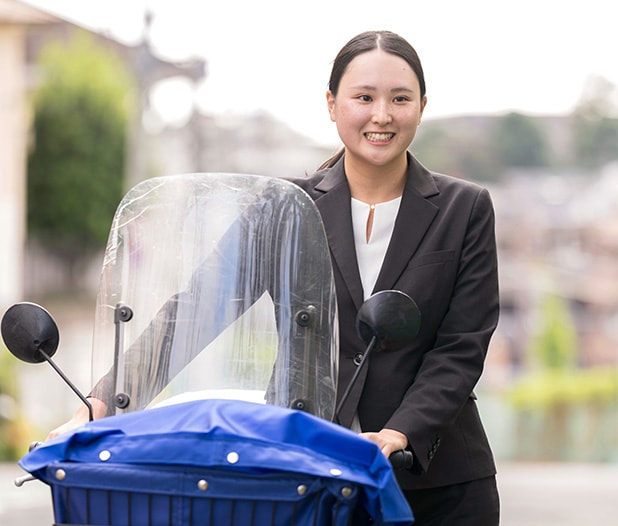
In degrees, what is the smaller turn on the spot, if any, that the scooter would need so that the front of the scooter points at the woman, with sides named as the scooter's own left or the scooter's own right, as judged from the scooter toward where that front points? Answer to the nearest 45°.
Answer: approximately 135° to the scooter's own left

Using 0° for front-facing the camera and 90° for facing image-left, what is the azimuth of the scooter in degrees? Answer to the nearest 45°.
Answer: approximately 0°

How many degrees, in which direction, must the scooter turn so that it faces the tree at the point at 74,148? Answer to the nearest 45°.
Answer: approximately 180°

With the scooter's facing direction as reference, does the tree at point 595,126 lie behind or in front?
behind

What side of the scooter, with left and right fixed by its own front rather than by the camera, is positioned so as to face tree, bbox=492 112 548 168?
back
